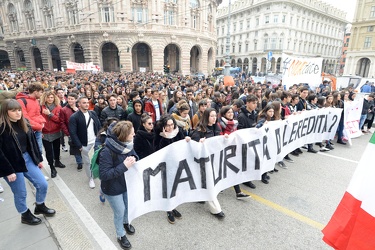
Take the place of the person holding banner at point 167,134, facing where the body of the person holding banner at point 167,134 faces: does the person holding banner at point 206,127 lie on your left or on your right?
on your left

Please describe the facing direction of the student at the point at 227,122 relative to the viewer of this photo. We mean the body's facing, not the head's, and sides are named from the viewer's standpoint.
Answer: facing the viewer and to the right of the viewer

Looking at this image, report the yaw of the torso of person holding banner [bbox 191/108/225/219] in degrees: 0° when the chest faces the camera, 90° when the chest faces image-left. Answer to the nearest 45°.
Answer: approximately 315°

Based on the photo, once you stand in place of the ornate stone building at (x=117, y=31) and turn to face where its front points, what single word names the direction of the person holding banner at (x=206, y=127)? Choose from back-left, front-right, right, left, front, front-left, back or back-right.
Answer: front

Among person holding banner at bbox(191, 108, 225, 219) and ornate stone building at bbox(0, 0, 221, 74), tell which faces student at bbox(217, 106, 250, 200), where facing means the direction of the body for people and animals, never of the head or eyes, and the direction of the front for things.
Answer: the ornate stone building

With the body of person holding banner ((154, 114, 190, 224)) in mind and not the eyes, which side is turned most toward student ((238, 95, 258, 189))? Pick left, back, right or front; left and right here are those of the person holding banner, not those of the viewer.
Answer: left

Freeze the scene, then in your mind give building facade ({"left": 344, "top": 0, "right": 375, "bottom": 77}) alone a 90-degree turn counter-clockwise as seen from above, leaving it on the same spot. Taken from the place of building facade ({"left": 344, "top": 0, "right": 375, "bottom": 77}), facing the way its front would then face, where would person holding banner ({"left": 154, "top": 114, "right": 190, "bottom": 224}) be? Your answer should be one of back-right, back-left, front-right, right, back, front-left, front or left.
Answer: front-right

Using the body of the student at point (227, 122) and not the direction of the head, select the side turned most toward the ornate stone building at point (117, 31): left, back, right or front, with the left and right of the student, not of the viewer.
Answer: back

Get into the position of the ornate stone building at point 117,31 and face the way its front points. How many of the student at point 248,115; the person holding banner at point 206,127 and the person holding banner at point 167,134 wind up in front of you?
3

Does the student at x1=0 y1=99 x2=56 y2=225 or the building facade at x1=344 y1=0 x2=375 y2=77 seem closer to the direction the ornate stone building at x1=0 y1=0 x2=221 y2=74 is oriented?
the student

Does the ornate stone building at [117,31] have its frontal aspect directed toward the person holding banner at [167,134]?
yes

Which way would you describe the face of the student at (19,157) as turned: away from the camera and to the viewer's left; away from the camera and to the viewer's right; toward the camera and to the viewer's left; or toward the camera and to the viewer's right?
toward the camera and to the viewer's right
